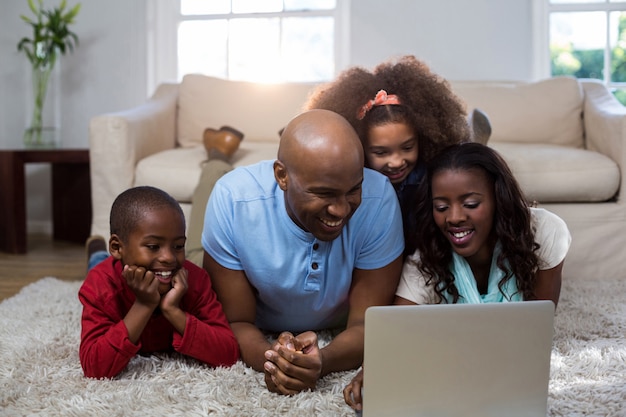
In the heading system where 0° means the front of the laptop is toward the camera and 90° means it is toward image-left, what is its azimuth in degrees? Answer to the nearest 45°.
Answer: approximately 180°

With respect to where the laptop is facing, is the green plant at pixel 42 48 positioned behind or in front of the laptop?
in front

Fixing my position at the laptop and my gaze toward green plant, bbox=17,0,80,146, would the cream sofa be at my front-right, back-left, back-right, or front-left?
front-right

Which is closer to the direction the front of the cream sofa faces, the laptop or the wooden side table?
the laptop

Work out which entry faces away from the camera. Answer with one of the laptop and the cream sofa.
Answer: the laptop

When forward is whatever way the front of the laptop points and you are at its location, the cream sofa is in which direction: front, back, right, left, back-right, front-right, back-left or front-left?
front

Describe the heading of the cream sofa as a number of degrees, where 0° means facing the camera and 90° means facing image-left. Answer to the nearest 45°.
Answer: approximately 0°

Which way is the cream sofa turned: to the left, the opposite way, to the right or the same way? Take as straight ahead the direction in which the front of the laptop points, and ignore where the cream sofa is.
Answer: the opposite way

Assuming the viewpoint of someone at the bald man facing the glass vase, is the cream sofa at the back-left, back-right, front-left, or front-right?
front-right

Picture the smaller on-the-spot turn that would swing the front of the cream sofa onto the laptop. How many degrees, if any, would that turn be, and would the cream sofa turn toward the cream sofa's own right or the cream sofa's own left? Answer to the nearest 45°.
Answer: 0° — it already faces it

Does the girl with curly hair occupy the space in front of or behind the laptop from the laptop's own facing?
in front

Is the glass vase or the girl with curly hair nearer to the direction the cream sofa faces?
the girl with curly hair

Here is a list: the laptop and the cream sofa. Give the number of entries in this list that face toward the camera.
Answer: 1
